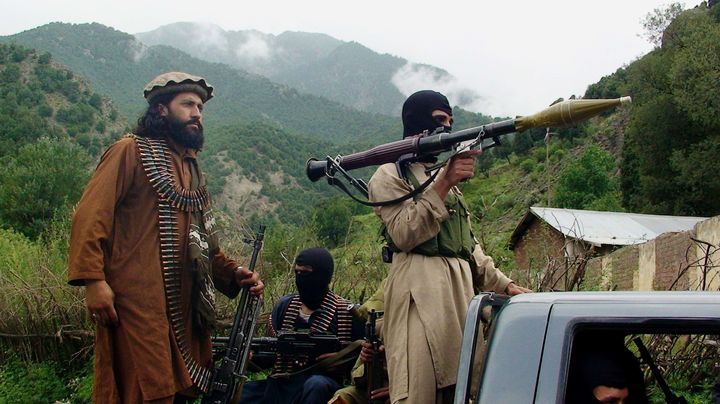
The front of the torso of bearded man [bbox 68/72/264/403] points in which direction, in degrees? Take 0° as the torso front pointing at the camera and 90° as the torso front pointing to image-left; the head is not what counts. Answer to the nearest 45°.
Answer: approximately 315°

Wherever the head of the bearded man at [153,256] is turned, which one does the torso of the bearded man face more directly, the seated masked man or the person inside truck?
the person inside truck

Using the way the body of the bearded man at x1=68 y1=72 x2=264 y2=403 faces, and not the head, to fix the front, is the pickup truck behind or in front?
in front

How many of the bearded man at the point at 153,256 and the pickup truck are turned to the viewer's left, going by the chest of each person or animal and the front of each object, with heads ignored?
0

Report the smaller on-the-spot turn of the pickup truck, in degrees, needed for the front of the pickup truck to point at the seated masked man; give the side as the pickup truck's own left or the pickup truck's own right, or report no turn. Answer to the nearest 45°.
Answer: approximately 135° to the pickup truck's own left

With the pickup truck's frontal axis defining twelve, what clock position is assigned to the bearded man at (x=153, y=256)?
The bearded man is roughly at 7 o'clock from the pickup truck.

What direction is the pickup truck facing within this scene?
to the viewer's right
